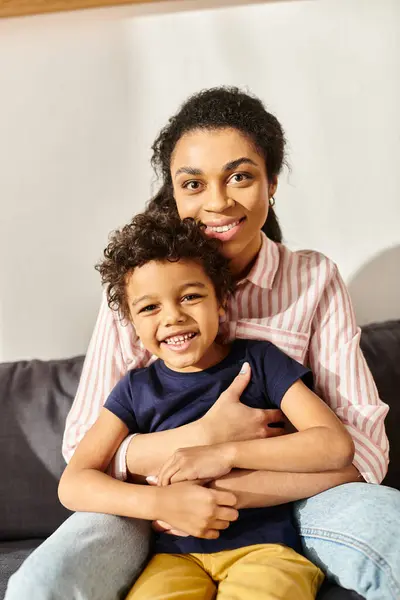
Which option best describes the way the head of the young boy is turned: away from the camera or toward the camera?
toward the camera

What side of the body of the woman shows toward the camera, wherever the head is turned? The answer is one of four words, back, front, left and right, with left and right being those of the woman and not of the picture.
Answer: front

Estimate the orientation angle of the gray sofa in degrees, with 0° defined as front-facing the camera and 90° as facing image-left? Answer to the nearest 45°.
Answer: approximately 0°
